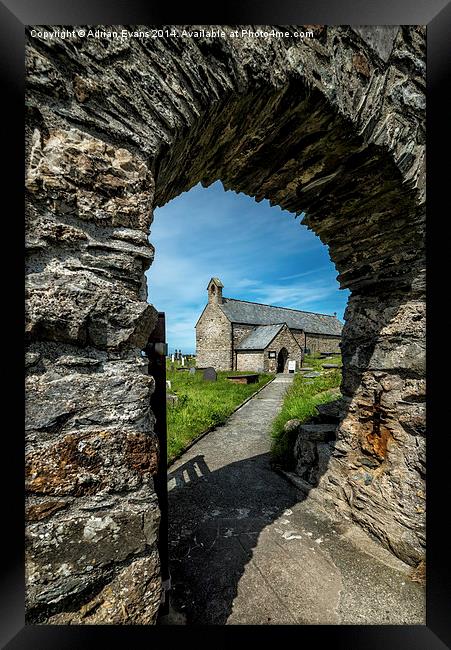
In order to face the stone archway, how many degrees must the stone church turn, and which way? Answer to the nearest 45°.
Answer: approximately 45° to its right

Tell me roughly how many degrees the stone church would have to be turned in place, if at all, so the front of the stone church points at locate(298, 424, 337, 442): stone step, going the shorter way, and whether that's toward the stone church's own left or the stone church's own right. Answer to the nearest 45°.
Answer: approximately 45° to the stone church's own right

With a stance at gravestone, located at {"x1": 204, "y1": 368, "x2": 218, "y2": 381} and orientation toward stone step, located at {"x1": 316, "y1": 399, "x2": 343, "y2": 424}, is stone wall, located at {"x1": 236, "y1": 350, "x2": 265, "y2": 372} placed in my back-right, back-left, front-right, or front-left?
back-left

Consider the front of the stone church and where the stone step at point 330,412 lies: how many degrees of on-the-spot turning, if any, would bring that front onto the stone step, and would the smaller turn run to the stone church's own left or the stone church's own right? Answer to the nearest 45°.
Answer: approximately 45° to the stone church's own right

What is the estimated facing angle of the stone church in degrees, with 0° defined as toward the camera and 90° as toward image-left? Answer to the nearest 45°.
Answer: approximately 315°

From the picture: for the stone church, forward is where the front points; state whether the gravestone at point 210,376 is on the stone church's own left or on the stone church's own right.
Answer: on the stone church's own right
